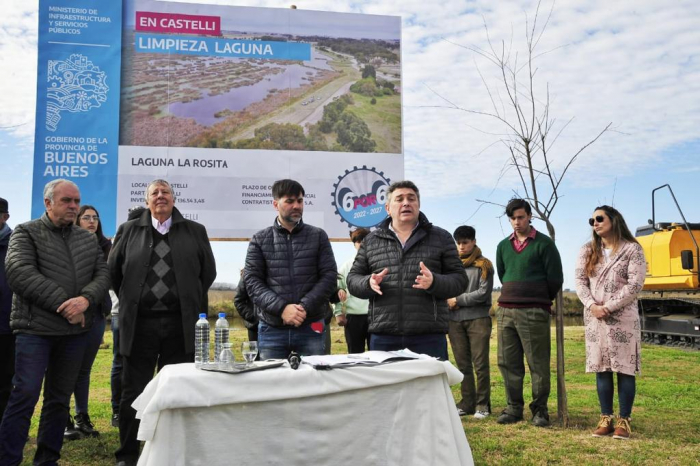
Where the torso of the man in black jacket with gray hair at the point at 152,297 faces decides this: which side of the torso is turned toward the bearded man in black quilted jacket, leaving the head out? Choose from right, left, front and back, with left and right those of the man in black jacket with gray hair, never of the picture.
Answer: left

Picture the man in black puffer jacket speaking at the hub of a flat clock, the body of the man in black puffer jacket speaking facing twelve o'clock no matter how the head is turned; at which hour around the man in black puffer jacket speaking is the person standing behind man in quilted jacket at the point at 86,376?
The person standing behind man in quilted jacket is roughly at 4 o'clock from the man in black puffer jacket speaking.

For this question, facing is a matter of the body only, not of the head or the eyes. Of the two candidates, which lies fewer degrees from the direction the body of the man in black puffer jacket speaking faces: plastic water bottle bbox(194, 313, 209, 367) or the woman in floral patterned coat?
the plastic water bottle

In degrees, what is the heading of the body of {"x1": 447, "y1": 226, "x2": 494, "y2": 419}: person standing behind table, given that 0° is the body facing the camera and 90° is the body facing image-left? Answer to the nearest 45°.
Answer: approximately 45°

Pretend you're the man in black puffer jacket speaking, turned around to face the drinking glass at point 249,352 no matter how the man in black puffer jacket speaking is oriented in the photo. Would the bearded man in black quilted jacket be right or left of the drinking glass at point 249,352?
right

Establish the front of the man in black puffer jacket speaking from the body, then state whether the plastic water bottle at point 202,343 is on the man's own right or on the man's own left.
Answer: on the man's own right

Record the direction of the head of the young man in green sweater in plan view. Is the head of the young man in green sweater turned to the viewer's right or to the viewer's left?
to the viewer's left
